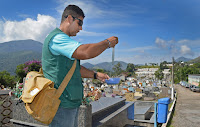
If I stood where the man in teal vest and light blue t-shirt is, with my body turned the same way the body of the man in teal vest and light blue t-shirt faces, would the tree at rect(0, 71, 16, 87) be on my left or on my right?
on my left

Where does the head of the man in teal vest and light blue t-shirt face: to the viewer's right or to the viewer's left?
to the viewer's right

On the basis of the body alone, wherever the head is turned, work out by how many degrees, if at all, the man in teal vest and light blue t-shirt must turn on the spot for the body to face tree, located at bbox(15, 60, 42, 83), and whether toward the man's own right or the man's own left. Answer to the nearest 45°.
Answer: approximately 90° to the man's own left

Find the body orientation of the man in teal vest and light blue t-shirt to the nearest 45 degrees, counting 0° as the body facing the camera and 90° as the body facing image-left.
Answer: approximately 270°
